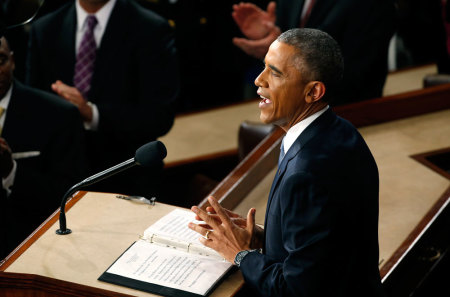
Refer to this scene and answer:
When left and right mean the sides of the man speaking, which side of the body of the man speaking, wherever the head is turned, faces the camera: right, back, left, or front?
left

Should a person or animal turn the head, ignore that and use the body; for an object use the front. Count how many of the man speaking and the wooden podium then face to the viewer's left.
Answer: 2

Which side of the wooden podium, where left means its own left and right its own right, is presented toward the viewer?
left

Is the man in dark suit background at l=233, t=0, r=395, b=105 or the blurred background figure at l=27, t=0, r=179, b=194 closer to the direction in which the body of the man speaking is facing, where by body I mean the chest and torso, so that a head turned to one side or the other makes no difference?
the blurred background figure

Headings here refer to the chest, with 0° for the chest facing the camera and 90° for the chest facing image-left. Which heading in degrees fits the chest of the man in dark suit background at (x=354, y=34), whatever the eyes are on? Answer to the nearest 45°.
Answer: approximately 45°

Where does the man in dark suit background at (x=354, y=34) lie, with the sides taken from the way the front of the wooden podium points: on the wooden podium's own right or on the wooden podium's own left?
on the wooden podium's own right

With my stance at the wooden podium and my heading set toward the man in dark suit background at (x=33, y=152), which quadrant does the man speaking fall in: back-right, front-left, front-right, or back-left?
back-right

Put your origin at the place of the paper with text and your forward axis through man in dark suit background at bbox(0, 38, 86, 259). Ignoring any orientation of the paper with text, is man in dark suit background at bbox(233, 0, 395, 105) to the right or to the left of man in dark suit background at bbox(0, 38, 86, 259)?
right

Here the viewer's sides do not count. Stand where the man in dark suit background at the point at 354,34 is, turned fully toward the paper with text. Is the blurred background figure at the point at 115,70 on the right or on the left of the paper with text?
right
